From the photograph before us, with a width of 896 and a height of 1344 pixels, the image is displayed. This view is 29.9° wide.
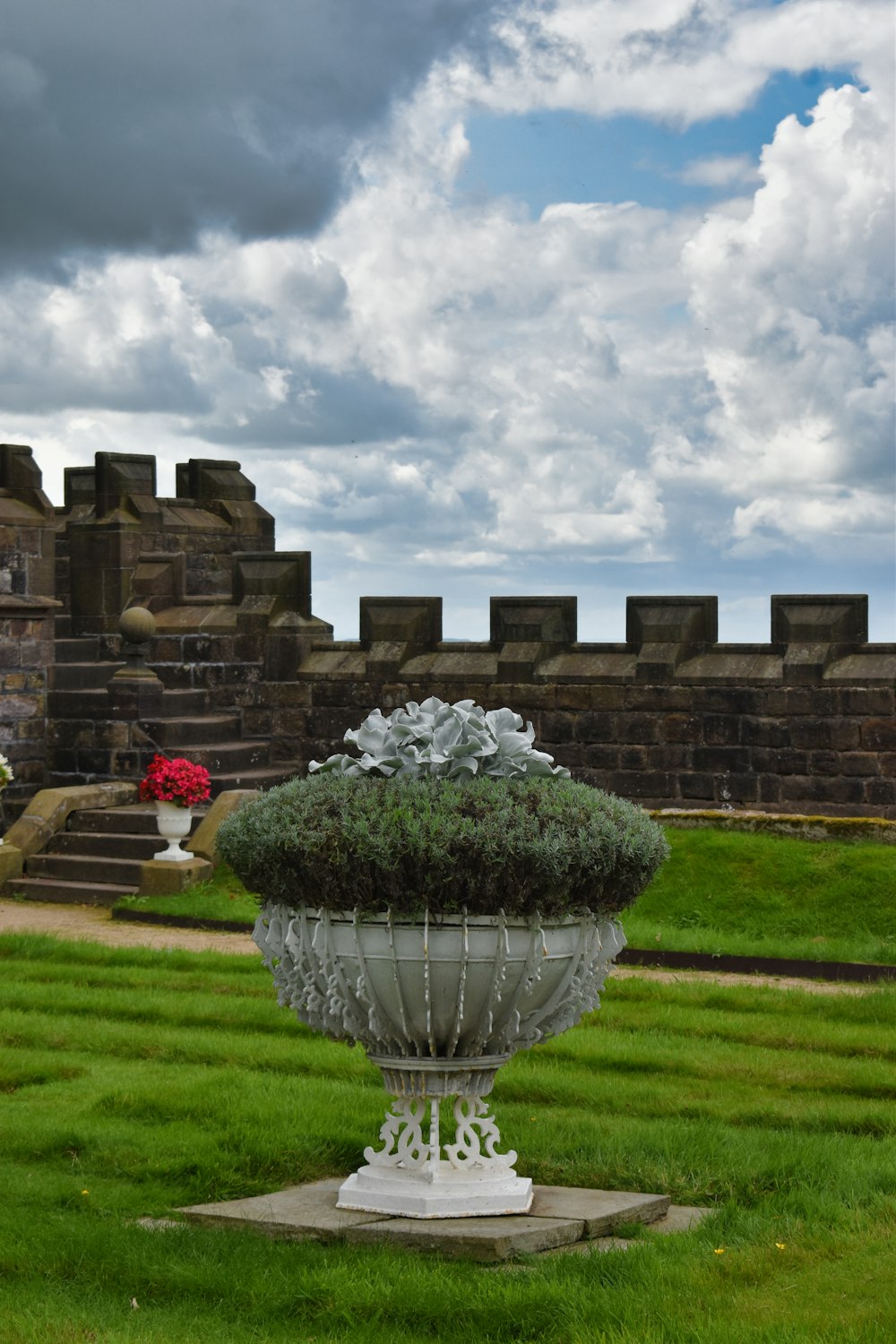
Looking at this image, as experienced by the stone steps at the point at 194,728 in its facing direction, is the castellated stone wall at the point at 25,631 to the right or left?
on its right

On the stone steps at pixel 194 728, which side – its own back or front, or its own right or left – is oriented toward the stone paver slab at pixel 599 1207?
front

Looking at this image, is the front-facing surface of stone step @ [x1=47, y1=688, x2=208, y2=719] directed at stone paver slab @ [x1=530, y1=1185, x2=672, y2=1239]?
yes

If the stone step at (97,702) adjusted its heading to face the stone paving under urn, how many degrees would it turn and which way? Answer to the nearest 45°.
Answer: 0° — it already faces it

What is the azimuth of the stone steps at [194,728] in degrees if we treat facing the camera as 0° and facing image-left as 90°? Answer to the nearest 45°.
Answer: approximately 0°

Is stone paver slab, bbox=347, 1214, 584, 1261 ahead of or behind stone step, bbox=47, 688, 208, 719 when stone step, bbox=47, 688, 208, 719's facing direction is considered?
ahead

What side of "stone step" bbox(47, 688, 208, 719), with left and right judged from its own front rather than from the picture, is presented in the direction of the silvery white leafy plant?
front

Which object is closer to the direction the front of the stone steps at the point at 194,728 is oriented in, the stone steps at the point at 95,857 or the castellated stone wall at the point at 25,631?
the stone steps

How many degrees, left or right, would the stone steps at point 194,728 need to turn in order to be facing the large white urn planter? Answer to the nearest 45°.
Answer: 0° — it already faces it

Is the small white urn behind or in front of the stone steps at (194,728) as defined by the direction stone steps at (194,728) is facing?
in front

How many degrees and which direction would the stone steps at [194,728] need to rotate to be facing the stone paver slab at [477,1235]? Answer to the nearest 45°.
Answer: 0° — it already faces it

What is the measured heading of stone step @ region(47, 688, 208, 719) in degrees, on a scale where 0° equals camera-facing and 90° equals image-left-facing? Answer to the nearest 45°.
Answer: approximately 0°
